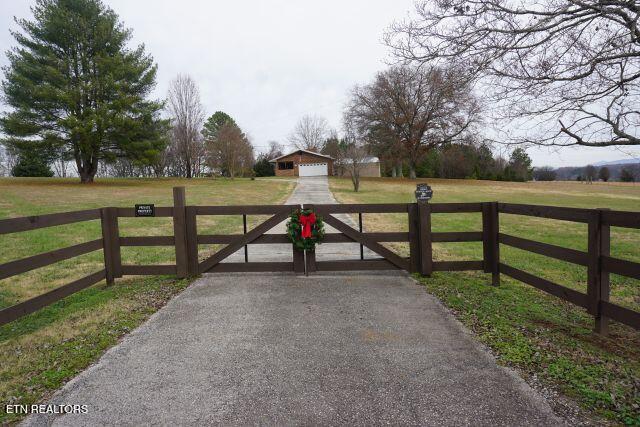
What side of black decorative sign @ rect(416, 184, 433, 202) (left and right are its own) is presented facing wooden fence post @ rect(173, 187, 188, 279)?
right

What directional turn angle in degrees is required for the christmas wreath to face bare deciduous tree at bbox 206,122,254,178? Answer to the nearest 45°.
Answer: approximately 180°

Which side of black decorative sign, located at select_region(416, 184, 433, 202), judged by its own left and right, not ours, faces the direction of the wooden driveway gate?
right

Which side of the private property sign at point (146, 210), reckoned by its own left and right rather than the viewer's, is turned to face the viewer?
front

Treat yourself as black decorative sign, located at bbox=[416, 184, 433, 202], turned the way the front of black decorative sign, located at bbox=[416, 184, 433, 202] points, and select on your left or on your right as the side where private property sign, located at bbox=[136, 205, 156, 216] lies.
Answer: on your right

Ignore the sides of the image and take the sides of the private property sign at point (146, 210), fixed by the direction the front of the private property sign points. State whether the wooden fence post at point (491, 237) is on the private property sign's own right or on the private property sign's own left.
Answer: on the private property sign's own left

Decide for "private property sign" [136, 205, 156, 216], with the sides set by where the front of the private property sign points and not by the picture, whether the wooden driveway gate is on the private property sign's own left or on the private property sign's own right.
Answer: on the private property sign's own left

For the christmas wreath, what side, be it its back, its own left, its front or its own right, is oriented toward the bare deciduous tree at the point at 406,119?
back

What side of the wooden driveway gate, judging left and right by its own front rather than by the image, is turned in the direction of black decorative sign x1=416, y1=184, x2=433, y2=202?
left

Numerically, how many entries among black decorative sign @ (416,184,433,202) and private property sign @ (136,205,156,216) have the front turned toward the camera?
2

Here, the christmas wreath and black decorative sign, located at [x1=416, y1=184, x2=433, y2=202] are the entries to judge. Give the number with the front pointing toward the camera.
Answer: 2

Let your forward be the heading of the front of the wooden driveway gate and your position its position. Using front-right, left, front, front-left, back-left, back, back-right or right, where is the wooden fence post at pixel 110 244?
right

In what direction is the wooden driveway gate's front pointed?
toward the camera

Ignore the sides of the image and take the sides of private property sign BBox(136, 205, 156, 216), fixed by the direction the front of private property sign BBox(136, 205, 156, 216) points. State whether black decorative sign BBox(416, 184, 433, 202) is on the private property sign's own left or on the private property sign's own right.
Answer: on the private property sign's own left

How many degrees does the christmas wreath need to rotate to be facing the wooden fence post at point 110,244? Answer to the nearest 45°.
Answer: approximately 90° to its right

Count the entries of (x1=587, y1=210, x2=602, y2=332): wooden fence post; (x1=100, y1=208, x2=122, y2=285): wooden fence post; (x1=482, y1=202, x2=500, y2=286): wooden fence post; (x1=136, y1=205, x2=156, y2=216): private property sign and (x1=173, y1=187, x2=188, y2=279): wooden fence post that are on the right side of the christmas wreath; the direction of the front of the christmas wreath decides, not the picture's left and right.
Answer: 3

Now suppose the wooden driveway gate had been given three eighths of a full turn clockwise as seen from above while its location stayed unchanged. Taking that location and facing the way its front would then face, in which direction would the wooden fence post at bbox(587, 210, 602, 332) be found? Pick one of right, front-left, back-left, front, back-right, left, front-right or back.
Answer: back
